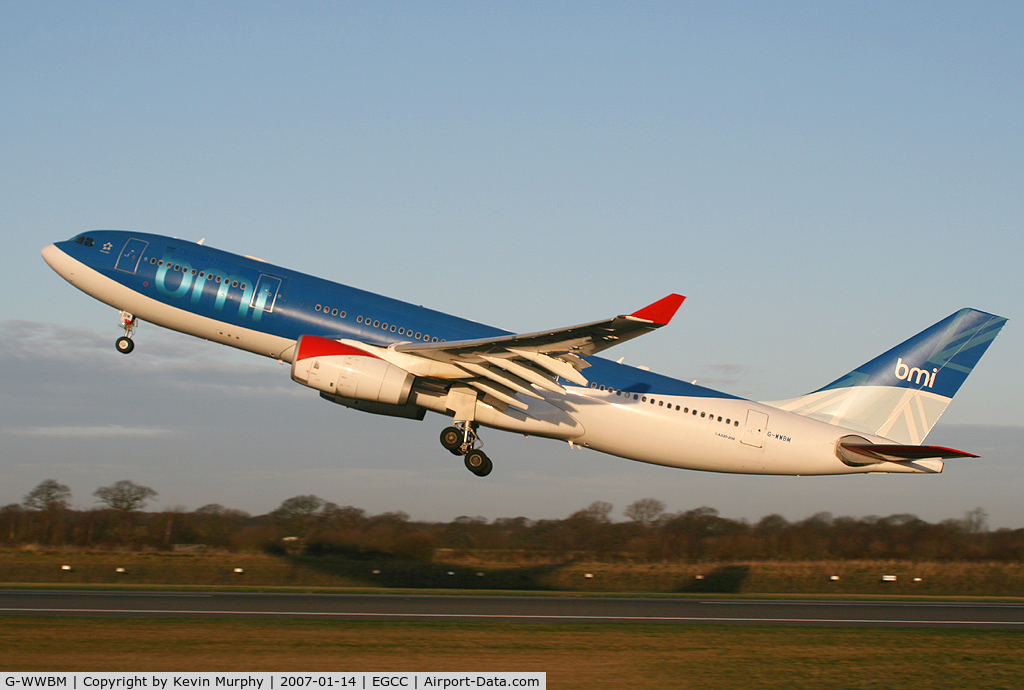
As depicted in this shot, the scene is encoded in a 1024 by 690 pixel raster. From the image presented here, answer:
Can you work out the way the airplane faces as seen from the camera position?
facing to the left of the viewer
